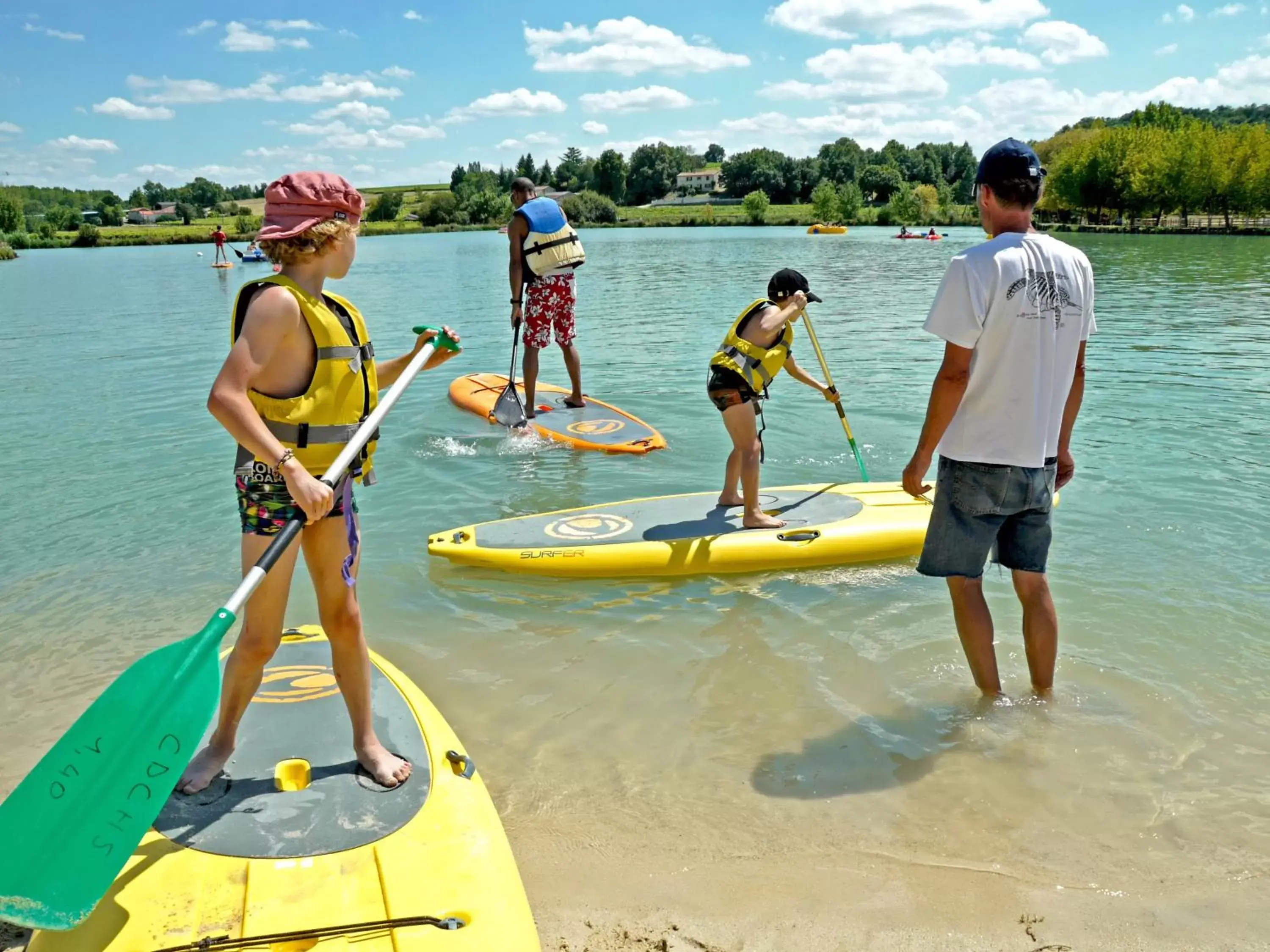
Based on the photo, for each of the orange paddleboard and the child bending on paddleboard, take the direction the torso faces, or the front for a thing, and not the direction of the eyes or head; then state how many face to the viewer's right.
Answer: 1

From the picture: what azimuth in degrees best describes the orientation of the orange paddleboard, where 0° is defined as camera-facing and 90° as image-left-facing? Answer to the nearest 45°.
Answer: approximately 135°

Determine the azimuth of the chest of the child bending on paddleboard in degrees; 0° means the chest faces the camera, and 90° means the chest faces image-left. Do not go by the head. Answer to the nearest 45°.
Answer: approximately 270°

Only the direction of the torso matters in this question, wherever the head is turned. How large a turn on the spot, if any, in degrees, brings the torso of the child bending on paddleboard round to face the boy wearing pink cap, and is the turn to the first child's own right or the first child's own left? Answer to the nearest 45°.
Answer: approximately 90° to the first child's own right

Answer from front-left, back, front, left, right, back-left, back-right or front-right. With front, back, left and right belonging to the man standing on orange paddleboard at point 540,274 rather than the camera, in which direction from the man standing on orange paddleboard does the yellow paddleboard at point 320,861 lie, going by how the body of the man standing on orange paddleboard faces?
back-left

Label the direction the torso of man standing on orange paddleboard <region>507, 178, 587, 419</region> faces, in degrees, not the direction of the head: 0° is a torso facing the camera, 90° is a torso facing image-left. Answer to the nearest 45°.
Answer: approximately 135°

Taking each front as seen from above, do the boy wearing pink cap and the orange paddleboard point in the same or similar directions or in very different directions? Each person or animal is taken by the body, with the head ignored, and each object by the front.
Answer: very different directions

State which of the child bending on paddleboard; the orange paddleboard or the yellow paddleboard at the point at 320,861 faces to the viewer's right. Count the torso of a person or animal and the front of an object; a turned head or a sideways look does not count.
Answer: the child bending on paddleboard

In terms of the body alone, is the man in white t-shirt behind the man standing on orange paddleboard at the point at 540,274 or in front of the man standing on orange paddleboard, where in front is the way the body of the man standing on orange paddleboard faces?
behind

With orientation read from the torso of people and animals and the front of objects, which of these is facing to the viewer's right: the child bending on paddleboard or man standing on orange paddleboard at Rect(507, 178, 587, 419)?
the child bending on paddleboard
